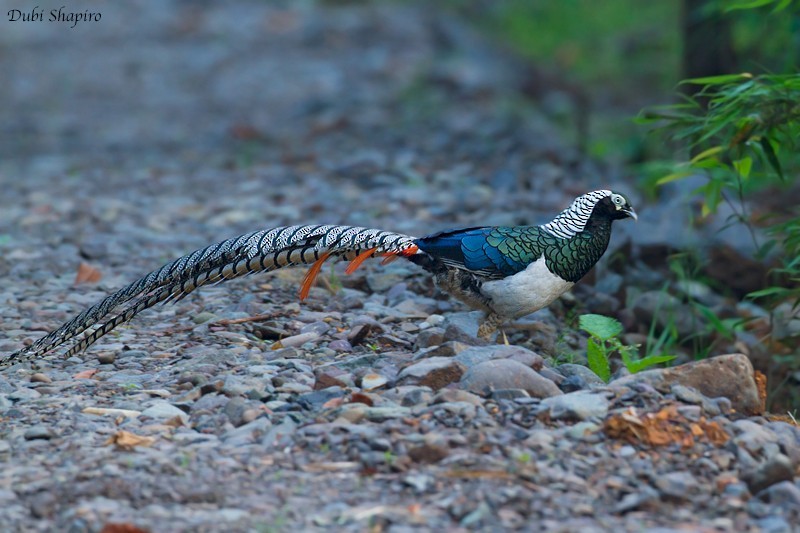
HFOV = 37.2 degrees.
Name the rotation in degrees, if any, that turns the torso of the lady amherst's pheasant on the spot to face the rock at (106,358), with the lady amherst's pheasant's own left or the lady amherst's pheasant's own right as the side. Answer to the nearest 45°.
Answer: approximately 180°

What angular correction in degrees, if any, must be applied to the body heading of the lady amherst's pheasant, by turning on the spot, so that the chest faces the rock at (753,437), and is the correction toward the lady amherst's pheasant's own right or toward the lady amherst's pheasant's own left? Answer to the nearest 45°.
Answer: approximately 45° to the lady amherst's pheasant's own right

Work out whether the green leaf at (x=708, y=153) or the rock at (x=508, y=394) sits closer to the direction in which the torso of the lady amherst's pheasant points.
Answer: the green leaf

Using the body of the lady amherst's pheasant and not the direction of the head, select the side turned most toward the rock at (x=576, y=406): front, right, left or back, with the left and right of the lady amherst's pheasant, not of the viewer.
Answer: right

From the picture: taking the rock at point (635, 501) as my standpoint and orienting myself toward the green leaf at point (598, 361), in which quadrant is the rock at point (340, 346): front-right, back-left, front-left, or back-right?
front-left

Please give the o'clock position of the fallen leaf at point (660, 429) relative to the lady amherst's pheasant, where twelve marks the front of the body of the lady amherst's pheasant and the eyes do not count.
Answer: The fallen leaf is roughly at 2 o'clock from the lady amherst's pheasant.

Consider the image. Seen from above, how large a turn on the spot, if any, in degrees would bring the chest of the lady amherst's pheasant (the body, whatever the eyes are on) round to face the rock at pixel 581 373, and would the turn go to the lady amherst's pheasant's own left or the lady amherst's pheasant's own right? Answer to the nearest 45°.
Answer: approximately 45° to the lady amherst's pheasant's own right

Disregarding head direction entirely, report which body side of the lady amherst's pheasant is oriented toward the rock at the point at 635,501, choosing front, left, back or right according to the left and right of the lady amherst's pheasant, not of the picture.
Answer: right

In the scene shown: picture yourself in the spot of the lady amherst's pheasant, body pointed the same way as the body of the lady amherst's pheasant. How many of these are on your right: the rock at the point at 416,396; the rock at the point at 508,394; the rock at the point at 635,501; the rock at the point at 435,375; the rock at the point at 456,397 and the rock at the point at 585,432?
6

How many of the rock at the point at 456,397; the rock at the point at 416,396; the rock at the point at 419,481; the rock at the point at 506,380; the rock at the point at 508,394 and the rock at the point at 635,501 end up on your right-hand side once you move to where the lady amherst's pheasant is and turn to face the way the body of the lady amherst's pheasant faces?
6

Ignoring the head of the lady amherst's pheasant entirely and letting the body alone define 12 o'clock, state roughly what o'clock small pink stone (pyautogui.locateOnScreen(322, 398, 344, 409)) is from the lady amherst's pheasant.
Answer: The small pink stone is roughly at 4 o'clock from the lady amherst's pheasant.

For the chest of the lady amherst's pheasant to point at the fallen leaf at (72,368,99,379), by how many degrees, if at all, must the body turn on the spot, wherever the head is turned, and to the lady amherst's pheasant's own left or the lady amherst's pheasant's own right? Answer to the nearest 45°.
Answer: approximately 180°

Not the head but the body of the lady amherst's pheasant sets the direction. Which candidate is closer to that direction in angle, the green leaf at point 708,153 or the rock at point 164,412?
the green leaf

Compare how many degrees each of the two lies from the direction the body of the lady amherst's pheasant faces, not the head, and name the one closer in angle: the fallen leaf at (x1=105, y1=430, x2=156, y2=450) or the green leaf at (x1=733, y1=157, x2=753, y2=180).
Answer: the green leaf

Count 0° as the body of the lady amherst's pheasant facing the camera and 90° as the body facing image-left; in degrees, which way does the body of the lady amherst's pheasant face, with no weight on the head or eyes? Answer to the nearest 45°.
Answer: approximately 270°

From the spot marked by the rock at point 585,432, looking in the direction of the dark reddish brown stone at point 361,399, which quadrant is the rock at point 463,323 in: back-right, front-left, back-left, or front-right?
front-right
